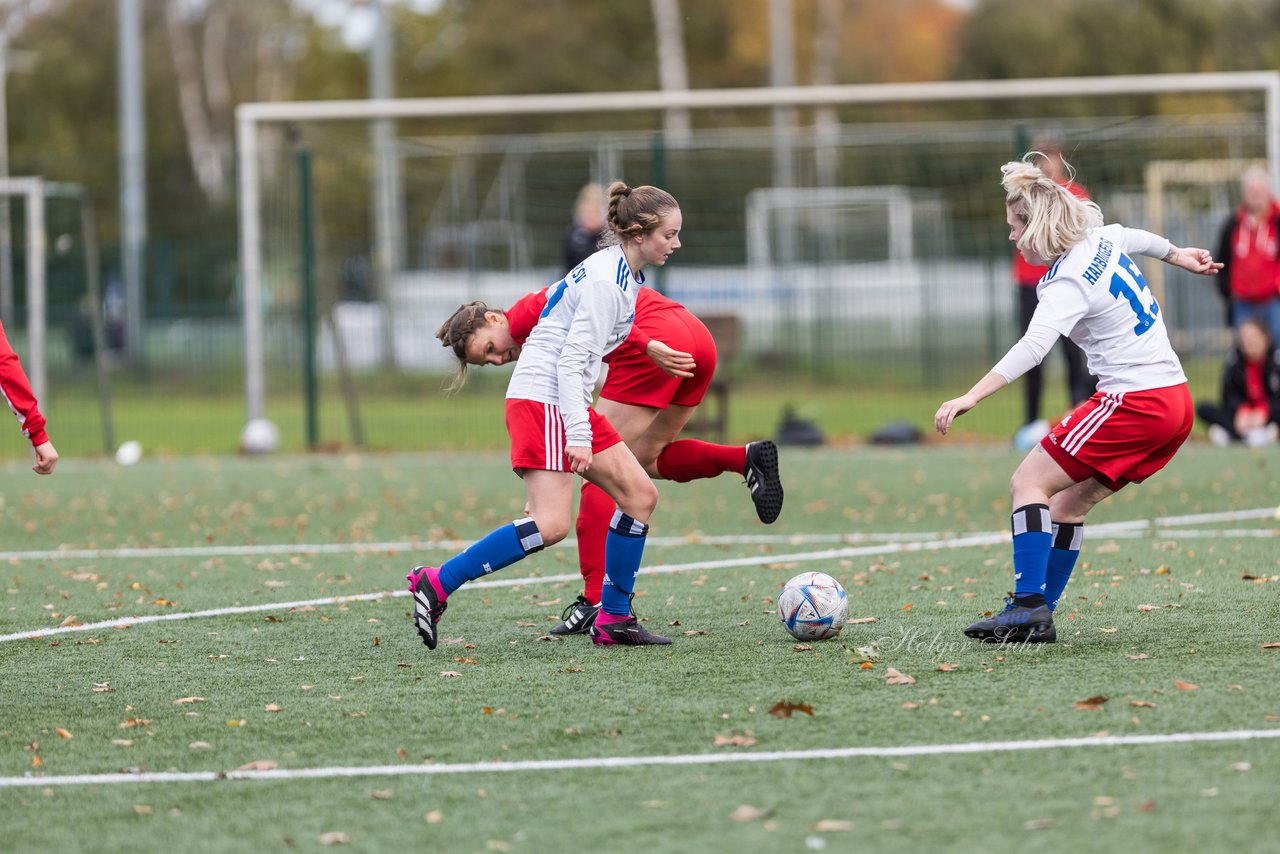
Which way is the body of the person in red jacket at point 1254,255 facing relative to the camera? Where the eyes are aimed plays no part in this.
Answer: toward the camera

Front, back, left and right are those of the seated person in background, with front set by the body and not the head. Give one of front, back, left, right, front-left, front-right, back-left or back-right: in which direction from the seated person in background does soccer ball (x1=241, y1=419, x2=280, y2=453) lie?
right

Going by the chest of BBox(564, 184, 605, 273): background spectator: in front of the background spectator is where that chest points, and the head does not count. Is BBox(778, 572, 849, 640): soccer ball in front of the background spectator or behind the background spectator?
in front

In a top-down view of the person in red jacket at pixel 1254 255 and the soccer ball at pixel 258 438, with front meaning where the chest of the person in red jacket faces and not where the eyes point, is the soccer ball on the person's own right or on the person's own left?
on the person's own right

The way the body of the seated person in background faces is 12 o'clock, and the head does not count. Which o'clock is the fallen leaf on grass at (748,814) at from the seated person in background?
The fallen leaf on grass is roughly at 12 o'clock from the seated person in background.

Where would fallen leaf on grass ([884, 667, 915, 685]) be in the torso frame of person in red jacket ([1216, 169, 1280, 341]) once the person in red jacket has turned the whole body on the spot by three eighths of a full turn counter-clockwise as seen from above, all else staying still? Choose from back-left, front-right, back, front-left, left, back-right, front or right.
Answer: back-right

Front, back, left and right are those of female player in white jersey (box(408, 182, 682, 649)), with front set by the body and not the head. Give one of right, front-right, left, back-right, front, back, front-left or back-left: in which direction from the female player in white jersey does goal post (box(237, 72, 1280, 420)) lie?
left

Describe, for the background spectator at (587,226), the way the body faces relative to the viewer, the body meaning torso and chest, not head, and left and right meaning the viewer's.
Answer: facing the viewer

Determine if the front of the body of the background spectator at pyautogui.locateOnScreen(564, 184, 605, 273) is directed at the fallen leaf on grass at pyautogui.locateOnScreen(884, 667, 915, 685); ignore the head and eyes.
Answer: yes

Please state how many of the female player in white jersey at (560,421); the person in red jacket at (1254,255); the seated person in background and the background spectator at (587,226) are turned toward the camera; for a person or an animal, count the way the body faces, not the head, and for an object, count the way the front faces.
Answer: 3

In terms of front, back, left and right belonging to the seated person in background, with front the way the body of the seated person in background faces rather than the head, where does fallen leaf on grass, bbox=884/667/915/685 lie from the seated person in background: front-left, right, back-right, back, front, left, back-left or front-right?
front

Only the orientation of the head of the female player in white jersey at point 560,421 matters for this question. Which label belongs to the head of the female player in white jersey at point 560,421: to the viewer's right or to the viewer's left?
to the viewer's right

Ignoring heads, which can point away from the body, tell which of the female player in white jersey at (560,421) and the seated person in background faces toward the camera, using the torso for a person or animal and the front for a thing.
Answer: the seated person in background

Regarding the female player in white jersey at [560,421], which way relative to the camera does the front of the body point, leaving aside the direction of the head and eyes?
to the viewer's right

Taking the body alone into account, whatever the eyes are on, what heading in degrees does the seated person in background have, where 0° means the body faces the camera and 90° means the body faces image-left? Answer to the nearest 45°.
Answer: approximately 0°

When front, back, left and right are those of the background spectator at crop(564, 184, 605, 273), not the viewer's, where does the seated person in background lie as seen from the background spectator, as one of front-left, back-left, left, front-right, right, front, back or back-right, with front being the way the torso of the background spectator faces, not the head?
left

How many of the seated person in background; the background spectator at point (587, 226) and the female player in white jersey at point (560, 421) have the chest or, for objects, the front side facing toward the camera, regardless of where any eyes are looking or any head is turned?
2
